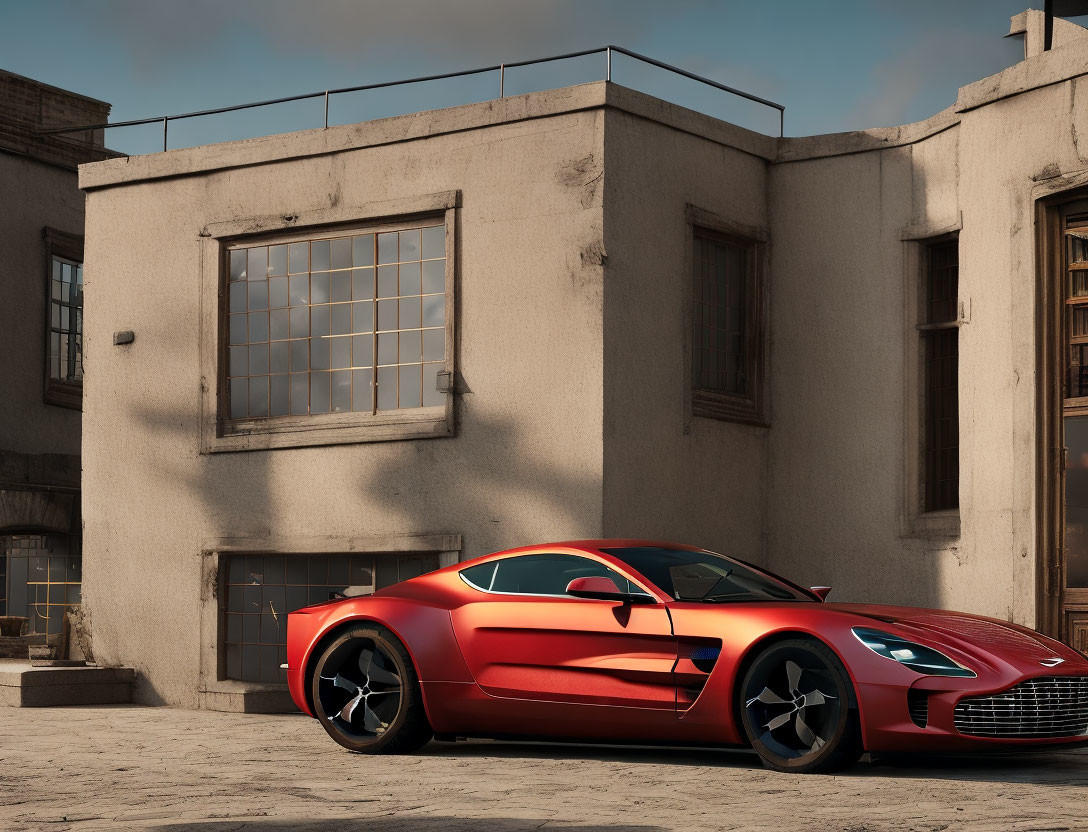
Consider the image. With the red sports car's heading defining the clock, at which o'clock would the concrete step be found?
The concrete step is roughly at 6 o'clock from the red sports car.

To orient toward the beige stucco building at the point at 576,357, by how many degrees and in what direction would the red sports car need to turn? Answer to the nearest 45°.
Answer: approximately 135° to its left

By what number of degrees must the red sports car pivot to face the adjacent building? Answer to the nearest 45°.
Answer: approximately 180°

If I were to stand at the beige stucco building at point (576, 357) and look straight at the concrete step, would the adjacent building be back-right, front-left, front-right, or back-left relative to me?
front-right

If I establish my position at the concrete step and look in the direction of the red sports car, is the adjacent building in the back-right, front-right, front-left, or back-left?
back-left

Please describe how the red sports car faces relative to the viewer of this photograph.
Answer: facing the viewer and to the right of the viewer
